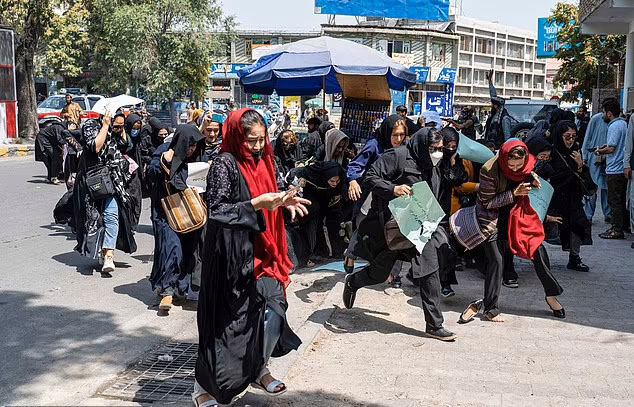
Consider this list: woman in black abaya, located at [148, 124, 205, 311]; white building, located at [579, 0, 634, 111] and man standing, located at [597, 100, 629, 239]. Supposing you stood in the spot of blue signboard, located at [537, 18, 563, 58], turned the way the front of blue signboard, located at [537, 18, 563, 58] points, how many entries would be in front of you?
3

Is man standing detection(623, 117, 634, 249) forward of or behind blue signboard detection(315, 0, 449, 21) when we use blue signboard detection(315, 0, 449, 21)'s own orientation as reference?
forward

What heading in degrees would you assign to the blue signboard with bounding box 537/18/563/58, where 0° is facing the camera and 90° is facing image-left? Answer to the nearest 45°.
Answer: approximately 0°

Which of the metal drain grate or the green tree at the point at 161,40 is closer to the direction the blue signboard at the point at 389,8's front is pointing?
the metal drain grate

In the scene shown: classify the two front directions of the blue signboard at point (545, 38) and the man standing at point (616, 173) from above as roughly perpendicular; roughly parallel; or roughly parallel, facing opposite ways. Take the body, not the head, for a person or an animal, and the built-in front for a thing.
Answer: roughly perpendicular

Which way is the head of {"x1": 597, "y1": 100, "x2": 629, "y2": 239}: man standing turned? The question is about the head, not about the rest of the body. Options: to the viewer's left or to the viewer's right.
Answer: to the viewer's left

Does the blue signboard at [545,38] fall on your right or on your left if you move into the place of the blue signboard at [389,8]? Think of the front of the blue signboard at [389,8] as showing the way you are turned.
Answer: on your left

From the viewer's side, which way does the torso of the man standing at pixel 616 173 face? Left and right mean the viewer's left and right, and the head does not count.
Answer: facing to the left of the viewer
